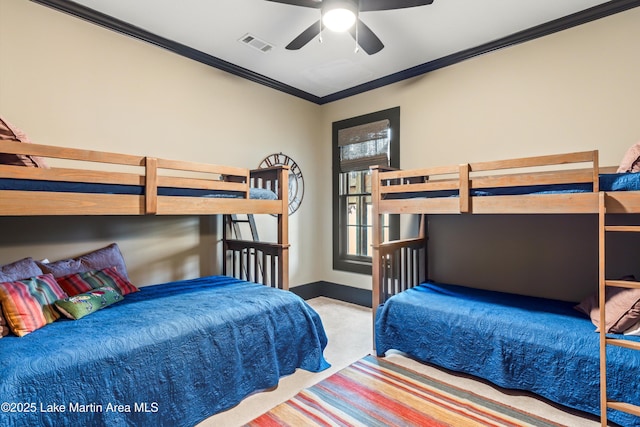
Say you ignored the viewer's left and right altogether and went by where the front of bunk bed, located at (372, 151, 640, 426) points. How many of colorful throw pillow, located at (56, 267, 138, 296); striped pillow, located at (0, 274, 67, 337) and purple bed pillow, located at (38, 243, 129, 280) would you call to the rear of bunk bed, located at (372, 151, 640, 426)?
0

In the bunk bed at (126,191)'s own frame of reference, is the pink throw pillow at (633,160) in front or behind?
in front

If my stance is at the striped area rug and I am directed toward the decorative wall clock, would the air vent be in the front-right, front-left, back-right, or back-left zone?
front-left
